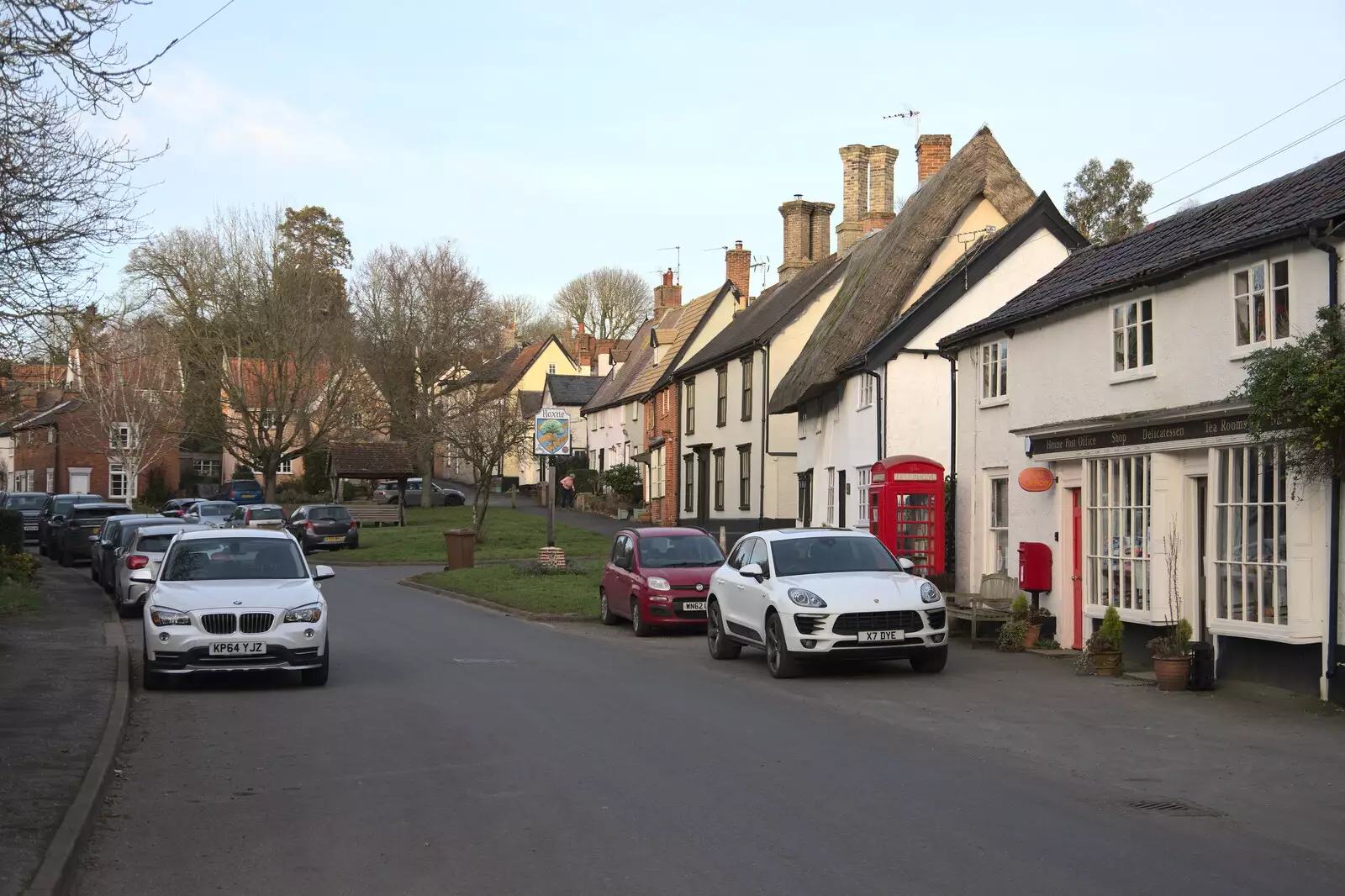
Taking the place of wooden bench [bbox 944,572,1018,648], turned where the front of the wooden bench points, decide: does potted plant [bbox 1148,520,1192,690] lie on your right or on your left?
on your left

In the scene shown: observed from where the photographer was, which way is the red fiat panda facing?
facing the viewer and to the right of the viewer

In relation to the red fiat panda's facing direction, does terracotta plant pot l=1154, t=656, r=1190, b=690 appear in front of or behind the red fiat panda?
in front

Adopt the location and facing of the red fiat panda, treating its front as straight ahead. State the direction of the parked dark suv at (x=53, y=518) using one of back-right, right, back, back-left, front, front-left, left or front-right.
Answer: back

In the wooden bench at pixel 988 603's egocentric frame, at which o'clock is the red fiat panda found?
The red fiat panda is roughly at 2 o'clock from the wooden bench.

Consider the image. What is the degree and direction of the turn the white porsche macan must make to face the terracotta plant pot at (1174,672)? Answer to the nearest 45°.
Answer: approximately 45° to its left

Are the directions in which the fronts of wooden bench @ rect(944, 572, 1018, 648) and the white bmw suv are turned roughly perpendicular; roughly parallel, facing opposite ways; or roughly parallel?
roughly perpendicular

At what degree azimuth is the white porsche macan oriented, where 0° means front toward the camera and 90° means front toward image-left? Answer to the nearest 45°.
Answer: approximately 315°

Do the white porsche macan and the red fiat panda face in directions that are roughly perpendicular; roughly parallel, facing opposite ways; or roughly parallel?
roughly parallel

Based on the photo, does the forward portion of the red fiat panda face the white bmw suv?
no

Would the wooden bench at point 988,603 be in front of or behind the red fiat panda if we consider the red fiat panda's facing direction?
in front

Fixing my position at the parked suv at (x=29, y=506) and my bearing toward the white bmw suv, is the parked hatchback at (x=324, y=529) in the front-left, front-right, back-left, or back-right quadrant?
front-left

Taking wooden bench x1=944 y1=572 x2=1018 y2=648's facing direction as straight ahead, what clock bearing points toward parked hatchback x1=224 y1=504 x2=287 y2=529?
The parked hatchback is roughly at 3 o'clock from the wooden bench.

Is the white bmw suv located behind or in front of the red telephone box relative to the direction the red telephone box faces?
in front

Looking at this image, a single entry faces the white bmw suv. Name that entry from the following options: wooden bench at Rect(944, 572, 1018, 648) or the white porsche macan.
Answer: the wooden bench

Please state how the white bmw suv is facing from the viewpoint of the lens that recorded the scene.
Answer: facing the viewer

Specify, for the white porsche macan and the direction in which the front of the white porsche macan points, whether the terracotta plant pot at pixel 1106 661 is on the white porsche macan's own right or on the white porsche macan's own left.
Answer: on the white porsche macan's own left
